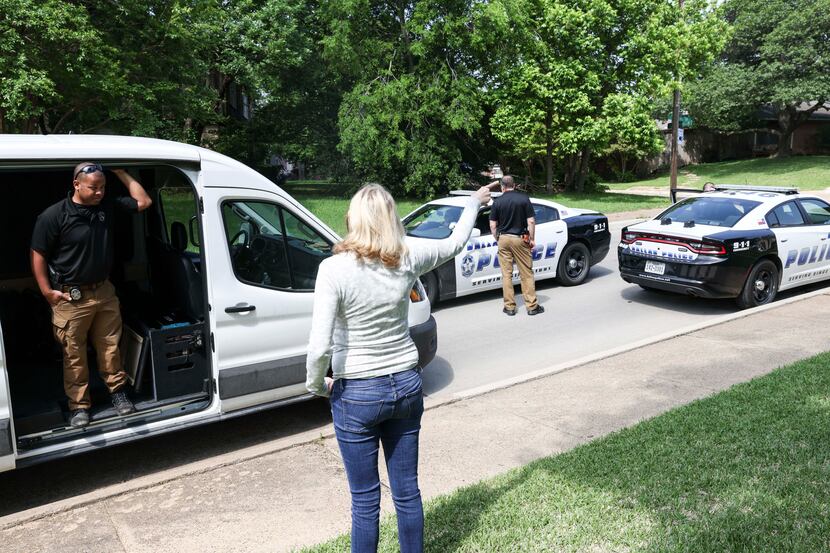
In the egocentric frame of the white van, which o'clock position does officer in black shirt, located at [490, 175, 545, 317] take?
The officer in black shirt is roughly at 12 o'clock from the white van.

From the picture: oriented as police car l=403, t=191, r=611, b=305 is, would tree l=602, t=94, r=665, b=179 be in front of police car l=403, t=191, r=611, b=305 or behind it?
behind

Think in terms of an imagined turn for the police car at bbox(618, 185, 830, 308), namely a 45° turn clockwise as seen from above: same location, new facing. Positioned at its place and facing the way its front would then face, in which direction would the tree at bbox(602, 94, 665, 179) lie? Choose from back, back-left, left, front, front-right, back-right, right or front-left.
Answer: left

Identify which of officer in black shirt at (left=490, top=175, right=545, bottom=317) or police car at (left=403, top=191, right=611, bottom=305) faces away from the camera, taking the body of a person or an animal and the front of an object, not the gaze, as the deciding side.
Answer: the officer in black shirt

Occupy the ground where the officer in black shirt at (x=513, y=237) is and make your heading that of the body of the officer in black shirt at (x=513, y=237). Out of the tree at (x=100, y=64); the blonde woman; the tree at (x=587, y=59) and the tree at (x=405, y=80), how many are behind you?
1

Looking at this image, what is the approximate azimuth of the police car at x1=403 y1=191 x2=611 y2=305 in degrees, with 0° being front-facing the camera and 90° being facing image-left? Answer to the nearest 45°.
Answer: approximately 45°

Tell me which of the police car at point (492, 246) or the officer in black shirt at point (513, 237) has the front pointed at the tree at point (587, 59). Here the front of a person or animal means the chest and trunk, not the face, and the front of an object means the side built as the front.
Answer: the officer in black shirt

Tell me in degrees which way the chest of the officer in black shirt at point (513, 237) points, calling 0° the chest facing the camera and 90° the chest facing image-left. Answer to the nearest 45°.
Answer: approximately 180°

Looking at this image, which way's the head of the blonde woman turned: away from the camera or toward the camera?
away from the camera

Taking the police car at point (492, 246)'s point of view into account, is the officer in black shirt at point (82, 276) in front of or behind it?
in front

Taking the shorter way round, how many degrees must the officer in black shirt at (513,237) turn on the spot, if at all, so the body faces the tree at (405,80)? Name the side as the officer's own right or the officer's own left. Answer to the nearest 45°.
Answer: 0° — they already face it

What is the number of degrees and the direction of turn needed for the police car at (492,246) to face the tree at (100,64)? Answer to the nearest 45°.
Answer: approximately 90° to its right

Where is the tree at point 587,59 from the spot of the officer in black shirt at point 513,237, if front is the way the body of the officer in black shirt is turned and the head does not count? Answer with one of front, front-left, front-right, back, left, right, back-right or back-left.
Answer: front

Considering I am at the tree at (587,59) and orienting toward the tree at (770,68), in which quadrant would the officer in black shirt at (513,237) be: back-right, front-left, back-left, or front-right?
back-right

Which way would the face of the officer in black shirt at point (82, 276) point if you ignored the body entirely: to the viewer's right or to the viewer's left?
to the viewer's right

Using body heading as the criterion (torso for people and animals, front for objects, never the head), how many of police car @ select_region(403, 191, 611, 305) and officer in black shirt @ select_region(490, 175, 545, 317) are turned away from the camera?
1

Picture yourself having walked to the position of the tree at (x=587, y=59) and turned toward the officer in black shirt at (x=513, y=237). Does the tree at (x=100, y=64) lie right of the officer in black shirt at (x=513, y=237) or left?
right

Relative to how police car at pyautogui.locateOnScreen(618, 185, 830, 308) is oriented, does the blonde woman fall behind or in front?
behind
